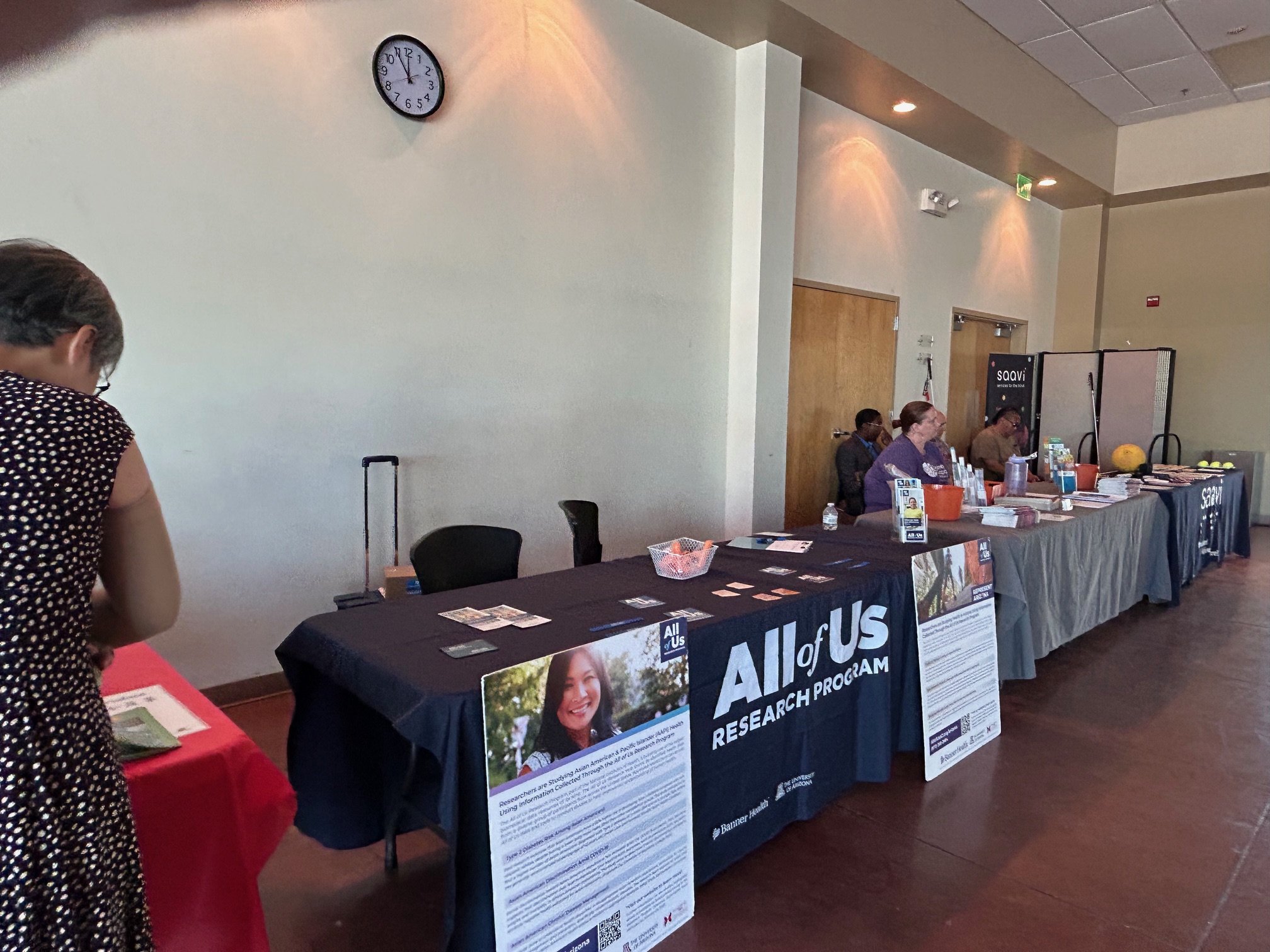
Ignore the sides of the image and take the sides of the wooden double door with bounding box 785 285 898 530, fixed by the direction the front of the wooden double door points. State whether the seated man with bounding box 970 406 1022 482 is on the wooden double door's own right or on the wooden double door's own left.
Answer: on the wooden double door's own left

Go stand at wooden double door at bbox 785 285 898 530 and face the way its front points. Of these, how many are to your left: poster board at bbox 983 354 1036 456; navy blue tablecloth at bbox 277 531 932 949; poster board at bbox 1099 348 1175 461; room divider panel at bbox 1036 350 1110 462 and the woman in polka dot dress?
3

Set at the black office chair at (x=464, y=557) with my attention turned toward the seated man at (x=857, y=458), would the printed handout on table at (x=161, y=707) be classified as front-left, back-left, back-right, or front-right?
back-right

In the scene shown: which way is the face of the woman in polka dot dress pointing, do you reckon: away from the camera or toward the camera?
away from the camera

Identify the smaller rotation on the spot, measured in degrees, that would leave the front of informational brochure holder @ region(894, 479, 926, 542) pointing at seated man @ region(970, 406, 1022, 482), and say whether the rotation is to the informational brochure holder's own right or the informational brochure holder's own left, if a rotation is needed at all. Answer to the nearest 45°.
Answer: approximately 180°

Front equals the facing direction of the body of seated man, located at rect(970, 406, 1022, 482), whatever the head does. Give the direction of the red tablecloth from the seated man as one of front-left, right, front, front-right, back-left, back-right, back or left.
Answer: right

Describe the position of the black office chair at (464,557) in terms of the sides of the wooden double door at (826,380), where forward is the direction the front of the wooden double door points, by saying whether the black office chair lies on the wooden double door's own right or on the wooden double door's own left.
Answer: on the wooden double door's own right

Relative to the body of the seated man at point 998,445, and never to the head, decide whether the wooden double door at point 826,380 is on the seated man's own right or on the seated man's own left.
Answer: on the seated man's own right

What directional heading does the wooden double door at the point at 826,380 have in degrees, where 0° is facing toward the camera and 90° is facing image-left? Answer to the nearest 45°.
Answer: approximately 315°

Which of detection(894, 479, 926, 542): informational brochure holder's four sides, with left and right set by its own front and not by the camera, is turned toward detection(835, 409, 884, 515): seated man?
back
